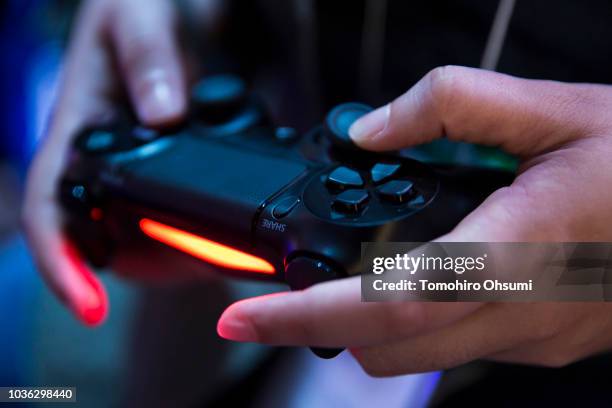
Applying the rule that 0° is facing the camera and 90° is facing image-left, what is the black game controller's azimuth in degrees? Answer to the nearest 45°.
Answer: approximately 45°
